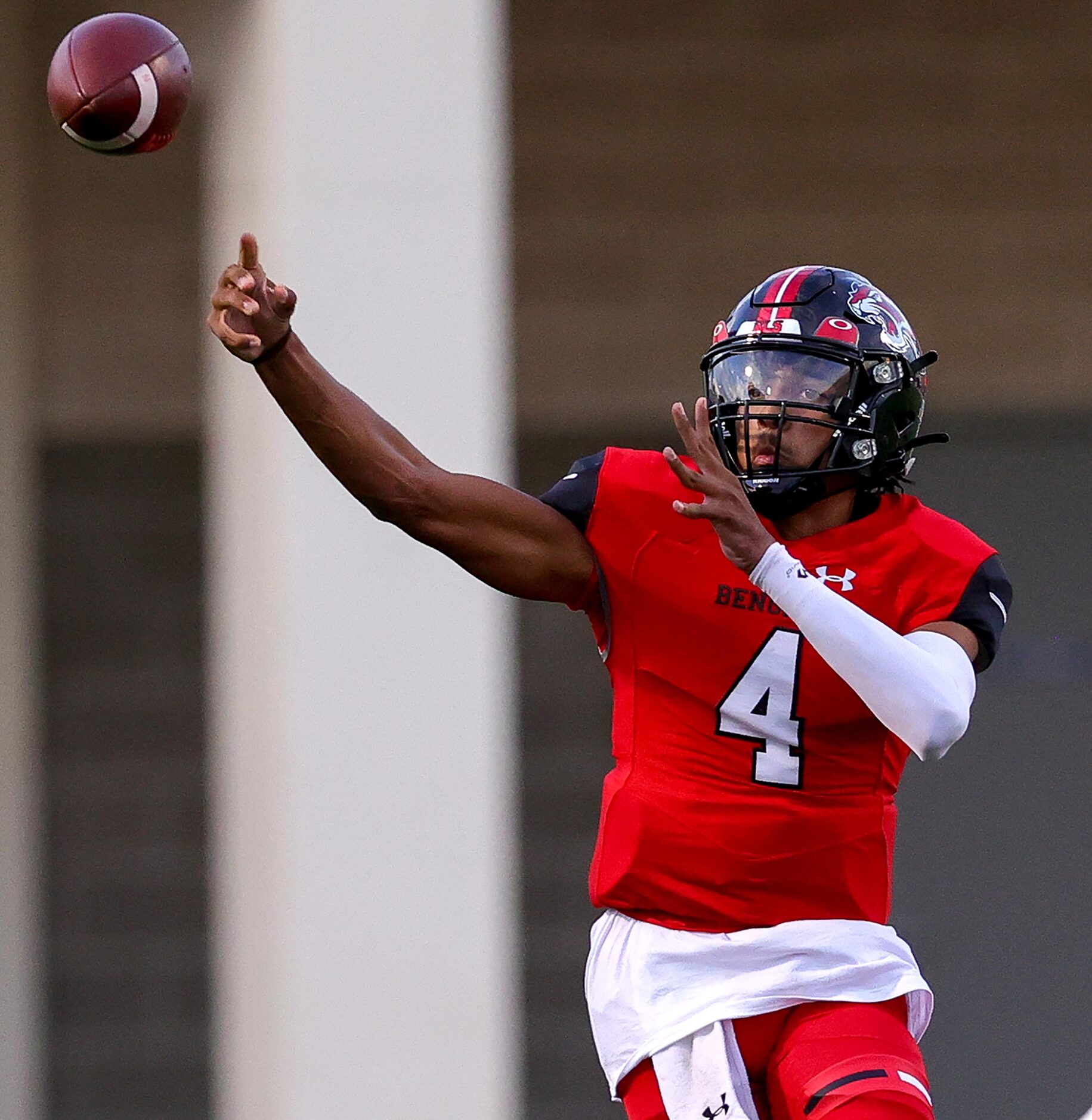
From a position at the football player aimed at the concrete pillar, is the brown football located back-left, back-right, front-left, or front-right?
front-left

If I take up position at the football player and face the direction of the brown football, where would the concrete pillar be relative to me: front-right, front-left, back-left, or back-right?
front-right

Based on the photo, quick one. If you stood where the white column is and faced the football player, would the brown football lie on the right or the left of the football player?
right

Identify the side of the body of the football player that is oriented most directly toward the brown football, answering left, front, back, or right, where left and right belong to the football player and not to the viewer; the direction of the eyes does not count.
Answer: right

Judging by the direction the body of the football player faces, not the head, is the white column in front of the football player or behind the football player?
behind

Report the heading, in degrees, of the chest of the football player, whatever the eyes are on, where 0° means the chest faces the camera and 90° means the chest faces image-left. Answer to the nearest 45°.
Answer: approximately 0°

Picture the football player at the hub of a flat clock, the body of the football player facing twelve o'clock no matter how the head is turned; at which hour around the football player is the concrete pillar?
The concrete pillar is roughly at 5 o'clock from the football player.
